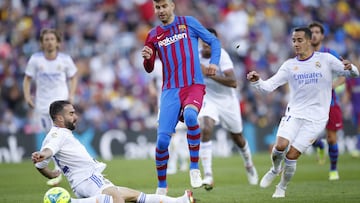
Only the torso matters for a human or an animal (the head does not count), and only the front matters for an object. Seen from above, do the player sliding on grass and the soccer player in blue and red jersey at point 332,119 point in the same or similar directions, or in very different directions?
very different directions

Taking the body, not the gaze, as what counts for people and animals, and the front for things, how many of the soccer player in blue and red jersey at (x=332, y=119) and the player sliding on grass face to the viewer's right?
1

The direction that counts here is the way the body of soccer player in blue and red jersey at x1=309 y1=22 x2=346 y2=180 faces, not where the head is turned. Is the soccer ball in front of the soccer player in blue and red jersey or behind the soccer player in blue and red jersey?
in front

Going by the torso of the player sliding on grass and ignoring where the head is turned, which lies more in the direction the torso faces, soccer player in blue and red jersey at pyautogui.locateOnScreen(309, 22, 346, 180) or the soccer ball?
the soccer player in blue and red jersey

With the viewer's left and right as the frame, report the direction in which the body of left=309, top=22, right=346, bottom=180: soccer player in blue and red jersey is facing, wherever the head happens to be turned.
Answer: facing the viewer and to the left of the viewer

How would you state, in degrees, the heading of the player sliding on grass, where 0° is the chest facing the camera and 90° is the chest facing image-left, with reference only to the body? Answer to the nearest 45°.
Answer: approximately 270°

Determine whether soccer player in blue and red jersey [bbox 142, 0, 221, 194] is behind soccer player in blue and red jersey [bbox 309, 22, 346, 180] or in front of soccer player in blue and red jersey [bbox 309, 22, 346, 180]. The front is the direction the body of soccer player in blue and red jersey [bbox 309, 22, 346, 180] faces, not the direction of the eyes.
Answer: in front
